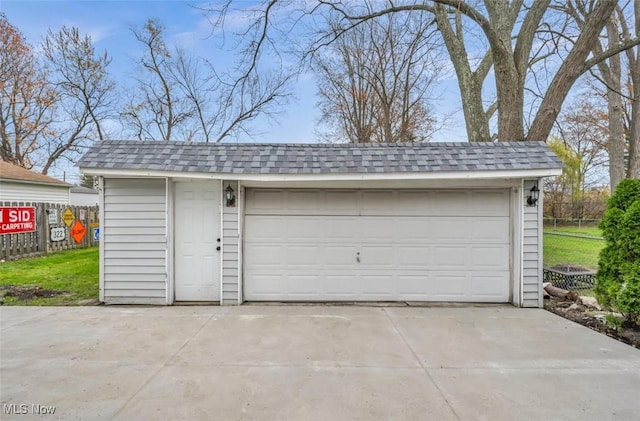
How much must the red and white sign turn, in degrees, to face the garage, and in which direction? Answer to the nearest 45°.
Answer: approximately 45° to its left

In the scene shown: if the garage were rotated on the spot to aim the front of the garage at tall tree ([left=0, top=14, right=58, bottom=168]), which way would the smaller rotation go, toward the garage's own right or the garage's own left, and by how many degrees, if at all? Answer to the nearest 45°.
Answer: approximately 135° to the garage's own right

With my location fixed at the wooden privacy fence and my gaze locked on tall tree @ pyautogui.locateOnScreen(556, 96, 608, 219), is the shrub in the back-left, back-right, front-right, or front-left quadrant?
front-right

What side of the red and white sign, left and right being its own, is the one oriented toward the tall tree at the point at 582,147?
left

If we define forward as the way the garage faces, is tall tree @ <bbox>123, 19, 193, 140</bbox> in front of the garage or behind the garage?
behind

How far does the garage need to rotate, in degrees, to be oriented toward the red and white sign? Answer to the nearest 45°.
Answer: approximately 135° to its right

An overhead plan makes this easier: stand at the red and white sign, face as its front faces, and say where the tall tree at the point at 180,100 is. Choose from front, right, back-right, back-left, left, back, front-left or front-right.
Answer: back-left

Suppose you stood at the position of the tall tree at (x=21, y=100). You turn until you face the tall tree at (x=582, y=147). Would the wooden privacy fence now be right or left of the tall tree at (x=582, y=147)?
right

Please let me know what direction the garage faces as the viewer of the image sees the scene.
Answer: facing the viewer

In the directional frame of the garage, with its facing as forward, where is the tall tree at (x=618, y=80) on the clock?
The tall tree is roughly at 8 o'clock from the garage.

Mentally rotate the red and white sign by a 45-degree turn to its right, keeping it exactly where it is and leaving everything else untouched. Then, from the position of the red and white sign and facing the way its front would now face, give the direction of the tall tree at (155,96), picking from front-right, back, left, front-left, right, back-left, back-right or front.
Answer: back

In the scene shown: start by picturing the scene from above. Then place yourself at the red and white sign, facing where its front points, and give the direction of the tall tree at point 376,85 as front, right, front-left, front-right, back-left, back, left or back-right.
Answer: left

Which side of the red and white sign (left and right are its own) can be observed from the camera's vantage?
front

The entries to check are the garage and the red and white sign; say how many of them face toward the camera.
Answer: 2

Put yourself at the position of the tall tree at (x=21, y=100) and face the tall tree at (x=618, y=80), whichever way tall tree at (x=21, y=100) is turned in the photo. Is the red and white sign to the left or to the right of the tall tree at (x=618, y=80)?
right

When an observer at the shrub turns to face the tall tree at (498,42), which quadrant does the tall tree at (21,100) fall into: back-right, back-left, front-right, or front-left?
front-left
